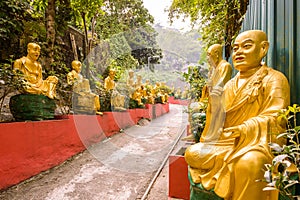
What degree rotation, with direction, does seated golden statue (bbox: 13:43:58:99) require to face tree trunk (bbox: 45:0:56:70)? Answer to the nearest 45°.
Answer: approximately 135° to its left

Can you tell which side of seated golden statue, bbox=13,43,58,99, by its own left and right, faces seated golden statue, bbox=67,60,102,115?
left

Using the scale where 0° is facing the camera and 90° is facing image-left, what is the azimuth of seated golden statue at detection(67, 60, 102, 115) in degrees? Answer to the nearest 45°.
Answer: approximately 315°

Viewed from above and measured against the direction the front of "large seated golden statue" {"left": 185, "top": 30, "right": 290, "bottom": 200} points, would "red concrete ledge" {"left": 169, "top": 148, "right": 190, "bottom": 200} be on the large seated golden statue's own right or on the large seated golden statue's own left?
on the large seated golden statue's own right

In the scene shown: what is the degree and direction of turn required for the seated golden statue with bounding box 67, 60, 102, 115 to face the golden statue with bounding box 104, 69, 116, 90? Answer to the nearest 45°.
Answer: approximately 90° to its left

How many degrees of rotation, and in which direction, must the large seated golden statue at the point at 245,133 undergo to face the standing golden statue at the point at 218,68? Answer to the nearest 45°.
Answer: approximately 135° to its right

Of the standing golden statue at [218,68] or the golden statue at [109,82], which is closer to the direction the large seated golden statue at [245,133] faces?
the golden statue
